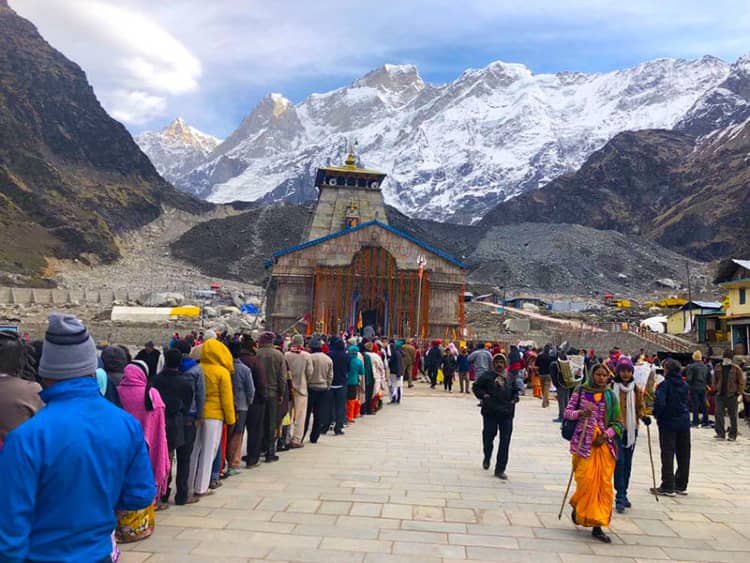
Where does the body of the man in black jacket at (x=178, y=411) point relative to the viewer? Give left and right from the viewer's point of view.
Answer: facing away from the viewer

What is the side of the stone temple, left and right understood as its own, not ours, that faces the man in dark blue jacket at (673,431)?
front

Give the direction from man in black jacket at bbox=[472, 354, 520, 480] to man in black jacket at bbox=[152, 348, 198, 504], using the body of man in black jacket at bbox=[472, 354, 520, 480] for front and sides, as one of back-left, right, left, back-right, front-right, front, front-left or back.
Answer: front-right

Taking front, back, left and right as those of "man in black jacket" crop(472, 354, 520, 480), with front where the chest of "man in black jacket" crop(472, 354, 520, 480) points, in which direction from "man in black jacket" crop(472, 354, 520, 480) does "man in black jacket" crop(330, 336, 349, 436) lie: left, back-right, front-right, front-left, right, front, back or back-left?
back-right

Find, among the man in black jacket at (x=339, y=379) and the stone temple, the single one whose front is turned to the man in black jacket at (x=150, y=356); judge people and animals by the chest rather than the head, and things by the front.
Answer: the stone temple

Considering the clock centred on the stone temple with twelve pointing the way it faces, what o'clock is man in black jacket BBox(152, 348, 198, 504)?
The man in black jacket is roughly at 12 o'clock from the stone temple.

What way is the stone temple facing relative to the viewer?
toward the camera

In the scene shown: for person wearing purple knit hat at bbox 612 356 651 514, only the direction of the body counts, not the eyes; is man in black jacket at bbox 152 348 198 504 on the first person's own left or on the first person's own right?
on the first person's own right

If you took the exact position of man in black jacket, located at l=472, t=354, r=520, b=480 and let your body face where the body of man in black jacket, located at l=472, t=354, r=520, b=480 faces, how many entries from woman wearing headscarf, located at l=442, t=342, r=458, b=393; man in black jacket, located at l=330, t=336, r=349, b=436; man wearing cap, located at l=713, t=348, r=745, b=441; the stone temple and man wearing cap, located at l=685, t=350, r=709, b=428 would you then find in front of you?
0

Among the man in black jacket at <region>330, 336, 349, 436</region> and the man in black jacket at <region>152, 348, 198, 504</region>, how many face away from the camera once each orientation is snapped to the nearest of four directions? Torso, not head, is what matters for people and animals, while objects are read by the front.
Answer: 2

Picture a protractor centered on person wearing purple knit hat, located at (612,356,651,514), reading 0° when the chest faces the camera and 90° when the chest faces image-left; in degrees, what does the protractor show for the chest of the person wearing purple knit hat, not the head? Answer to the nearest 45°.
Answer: approximately 0°

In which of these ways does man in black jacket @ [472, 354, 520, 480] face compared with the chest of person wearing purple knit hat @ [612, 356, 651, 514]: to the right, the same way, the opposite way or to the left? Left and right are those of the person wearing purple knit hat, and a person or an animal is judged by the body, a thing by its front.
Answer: the same way

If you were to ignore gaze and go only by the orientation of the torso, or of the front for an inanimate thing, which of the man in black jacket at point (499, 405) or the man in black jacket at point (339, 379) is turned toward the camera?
the man in black jacket at point (499, 405)

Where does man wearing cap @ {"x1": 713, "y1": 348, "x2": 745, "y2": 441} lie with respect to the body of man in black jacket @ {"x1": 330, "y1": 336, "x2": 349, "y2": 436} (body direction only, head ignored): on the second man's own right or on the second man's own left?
on the second man's own right

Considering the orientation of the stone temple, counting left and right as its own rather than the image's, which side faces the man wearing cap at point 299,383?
front

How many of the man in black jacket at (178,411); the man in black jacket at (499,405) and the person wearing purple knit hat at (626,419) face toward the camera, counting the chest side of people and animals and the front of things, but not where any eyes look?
2

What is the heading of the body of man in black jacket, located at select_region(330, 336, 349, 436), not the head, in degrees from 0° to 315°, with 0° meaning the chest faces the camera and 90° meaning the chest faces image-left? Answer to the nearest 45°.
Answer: approximately 180°

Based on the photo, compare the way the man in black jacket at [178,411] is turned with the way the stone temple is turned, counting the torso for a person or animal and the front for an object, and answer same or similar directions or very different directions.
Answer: very different directions

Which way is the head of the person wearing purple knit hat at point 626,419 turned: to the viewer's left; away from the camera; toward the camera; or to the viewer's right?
toward the camera

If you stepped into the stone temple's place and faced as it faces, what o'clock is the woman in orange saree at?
The woman in orange saree is roughly at 12 o'clock from the stone temple.

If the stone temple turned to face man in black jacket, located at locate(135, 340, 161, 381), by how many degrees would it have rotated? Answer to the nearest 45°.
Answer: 0° — it already faces them

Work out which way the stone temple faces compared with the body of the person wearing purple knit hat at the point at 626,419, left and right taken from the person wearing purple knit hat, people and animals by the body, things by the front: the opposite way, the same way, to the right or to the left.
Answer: the same way

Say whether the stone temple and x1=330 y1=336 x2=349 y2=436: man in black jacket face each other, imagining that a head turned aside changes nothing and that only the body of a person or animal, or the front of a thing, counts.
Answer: yes
